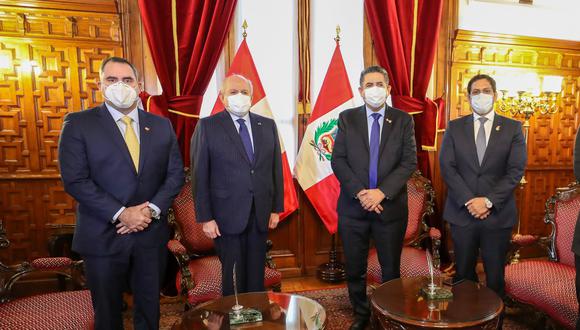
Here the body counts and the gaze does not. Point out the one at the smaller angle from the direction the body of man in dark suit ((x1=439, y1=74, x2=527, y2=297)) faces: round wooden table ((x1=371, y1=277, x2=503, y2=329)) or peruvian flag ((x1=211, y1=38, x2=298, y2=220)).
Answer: the round wooden table

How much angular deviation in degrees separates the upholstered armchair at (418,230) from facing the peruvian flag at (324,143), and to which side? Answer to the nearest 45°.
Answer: approximately 45° to its right

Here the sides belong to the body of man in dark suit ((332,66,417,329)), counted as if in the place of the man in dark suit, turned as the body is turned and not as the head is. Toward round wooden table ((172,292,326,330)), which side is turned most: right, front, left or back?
front

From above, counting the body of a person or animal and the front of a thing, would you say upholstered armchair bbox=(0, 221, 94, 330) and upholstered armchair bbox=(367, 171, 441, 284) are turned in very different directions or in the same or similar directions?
very different directions

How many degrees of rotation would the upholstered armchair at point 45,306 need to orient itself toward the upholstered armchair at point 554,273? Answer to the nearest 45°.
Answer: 0° — it already faces it

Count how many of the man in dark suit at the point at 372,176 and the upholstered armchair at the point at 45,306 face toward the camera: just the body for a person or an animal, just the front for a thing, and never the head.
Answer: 1

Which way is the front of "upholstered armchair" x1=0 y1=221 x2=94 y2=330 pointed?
to the viewer's right

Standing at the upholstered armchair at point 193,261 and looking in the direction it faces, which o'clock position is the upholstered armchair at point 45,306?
the upholstered armchair at point 45,306 is roughly at 3 o'clock from the upholstered armchair at point 193,261.

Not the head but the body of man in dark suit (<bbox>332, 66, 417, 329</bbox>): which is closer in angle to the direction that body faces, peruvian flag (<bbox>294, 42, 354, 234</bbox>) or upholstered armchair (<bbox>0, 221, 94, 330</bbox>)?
the upholstered armchair

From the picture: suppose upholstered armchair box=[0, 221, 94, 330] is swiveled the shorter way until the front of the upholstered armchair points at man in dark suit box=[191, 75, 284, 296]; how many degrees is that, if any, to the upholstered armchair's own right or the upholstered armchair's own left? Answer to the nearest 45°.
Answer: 0° — it already faces them

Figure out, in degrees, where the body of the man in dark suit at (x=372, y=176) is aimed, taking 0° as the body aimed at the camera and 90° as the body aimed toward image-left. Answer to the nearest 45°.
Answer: approximately 0°
